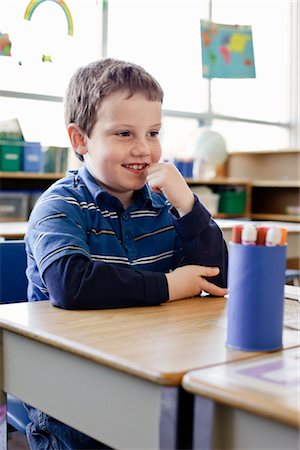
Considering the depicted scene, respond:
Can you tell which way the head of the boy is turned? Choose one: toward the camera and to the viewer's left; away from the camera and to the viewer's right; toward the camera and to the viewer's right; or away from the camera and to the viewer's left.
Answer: toward the camera and to the viewer's right

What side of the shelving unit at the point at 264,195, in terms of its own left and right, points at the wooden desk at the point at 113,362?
front

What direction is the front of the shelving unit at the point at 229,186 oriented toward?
toward the camera

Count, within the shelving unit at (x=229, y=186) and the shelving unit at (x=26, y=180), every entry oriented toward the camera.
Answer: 2

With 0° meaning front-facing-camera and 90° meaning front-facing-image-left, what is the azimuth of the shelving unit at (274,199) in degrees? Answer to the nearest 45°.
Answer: approximately 0°

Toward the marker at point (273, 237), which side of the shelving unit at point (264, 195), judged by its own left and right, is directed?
front

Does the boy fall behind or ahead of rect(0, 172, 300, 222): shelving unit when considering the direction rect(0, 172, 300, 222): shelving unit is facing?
ahead

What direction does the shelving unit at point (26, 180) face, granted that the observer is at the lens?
facing the viewer

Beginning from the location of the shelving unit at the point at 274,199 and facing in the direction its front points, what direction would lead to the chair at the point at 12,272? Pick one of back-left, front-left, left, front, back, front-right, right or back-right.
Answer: front

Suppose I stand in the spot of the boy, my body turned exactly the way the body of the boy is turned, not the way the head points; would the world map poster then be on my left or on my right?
on my left

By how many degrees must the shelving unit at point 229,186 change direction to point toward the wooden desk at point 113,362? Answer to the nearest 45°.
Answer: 0° — it already faces it
